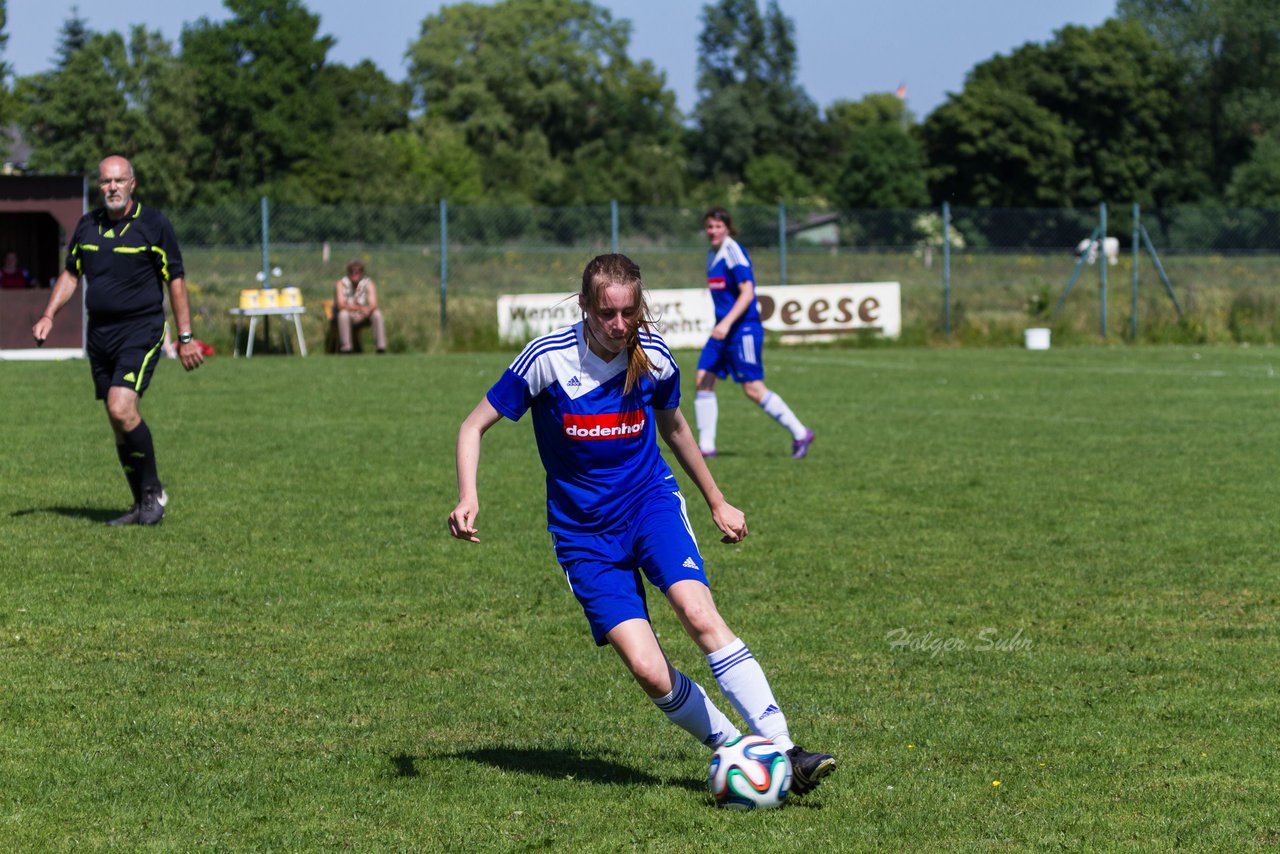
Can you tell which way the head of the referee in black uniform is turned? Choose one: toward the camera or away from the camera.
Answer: toward the camera

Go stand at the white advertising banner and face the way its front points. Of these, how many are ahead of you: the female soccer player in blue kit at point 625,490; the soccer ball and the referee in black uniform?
3

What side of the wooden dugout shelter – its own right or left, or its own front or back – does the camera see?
front

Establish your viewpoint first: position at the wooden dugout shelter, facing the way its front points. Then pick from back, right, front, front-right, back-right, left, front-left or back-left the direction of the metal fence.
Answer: left

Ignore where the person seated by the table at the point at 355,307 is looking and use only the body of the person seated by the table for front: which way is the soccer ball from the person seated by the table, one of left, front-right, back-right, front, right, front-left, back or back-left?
front

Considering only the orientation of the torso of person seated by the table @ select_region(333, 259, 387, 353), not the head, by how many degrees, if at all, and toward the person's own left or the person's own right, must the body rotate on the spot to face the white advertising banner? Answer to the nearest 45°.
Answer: approximately 90° to the person's own left

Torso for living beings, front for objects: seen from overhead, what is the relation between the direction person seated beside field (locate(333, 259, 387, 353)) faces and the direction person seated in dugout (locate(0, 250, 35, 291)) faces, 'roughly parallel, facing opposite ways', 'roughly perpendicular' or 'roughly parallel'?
roughly parallel

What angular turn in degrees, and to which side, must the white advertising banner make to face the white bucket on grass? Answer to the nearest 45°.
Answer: approximately 90° to its left

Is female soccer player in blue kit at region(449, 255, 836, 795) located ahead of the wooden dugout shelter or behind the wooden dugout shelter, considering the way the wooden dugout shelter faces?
ahead

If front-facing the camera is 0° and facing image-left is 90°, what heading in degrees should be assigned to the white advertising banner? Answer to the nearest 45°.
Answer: approximately 0°

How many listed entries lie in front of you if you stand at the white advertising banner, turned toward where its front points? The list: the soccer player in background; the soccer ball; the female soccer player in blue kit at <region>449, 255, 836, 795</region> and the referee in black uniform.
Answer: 4

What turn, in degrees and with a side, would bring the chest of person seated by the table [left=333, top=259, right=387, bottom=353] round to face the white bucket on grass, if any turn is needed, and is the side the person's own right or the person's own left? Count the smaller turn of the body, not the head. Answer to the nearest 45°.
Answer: approximately 90° to the person's own left

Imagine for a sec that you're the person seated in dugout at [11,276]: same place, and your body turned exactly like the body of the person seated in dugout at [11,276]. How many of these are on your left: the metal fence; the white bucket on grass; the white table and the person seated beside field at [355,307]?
4

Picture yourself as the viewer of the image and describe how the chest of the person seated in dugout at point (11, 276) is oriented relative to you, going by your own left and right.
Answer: facing the viewer

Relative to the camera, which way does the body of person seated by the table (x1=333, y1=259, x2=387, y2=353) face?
toward the camera

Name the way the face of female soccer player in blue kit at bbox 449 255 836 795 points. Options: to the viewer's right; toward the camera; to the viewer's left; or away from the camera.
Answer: toward the camera
